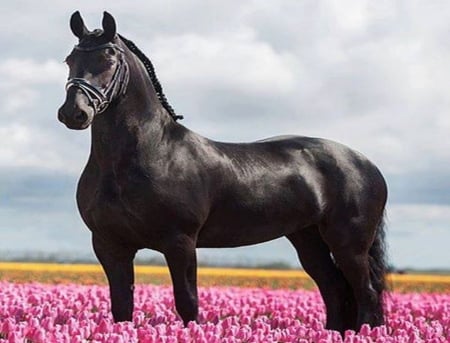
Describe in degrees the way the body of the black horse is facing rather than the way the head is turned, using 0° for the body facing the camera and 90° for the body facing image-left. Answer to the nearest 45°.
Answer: approximately 45°
